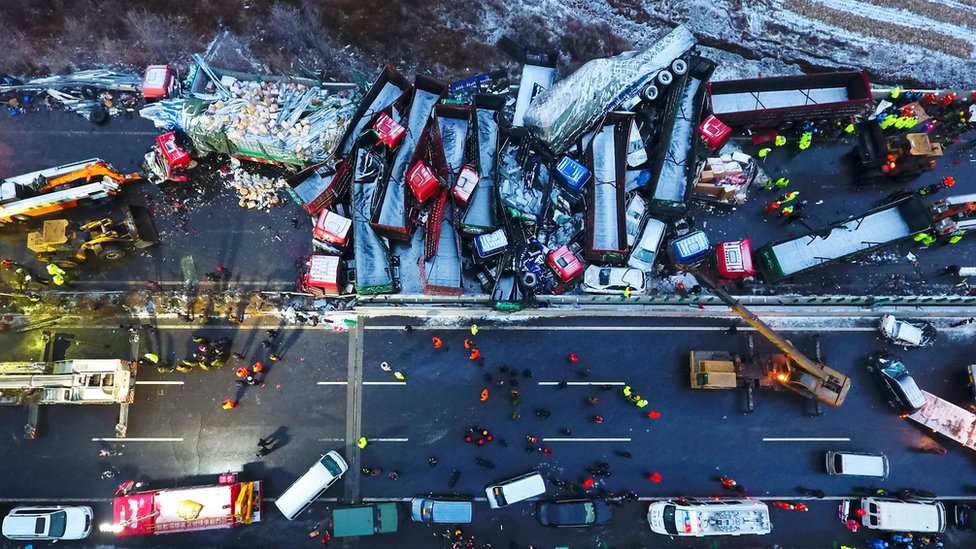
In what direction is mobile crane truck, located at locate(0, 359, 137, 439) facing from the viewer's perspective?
to the viewer's left

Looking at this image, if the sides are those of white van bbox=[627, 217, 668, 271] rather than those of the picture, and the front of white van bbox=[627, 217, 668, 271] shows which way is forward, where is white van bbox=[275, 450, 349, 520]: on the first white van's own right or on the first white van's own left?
on the first white van's own right

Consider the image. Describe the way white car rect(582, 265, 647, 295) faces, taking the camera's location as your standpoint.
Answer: facing to the left of the viewer

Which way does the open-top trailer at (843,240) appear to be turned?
to the viewer's left
